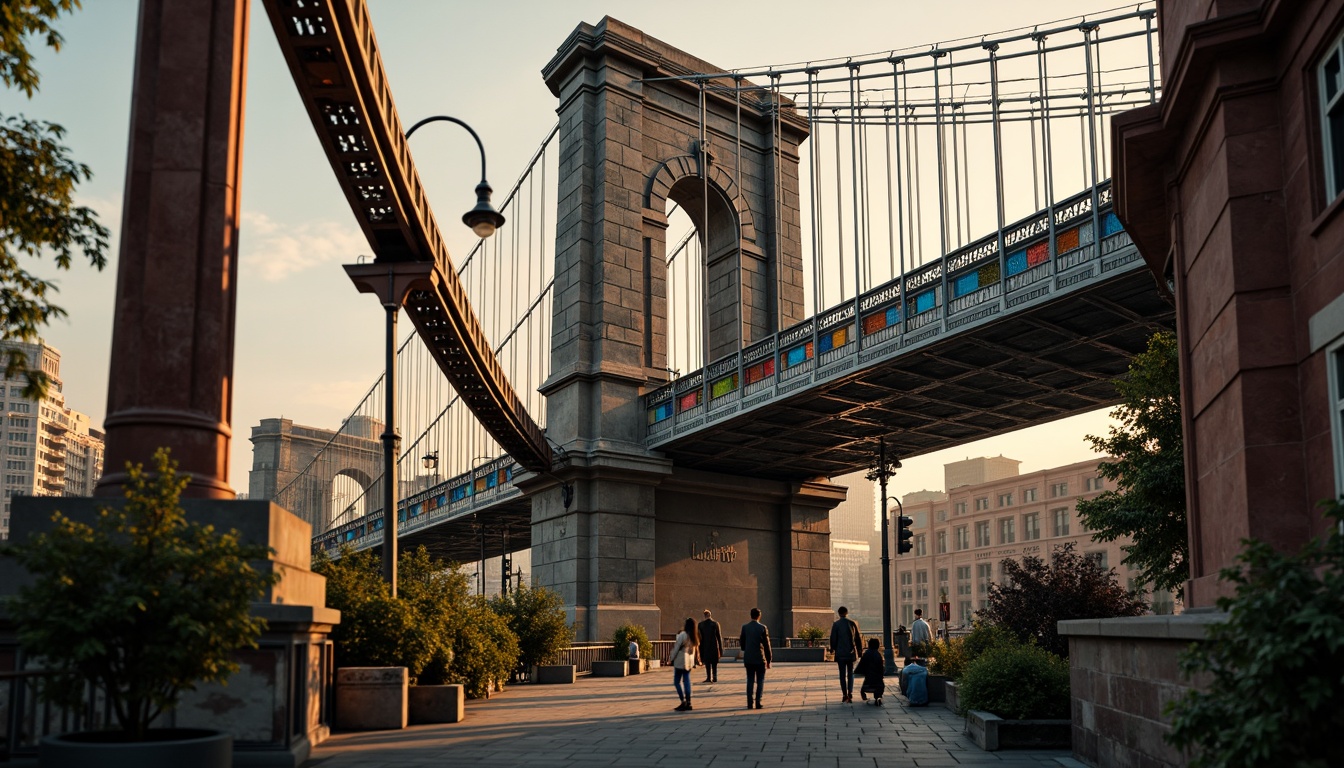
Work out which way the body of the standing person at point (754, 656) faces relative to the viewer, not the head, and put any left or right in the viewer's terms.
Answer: facing away from the viewer

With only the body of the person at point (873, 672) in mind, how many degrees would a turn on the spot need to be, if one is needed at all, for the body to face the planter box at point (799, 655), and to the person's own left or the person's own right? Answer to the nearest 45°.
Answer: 0° — they already face it

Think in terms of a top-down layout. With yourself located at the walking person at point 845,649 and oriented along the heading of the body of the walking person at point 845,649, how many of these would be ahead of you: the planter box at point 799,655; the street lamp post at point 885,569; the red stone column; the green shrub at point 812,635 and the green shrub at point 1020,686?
3

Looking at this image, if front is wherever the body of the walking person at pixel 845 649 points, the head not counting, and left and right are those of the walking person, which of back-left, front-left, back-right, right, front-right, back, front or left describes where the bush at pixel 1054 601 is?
front-right

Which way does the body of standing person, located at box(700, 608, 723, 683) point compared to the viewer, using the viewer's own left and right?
facing away from the viewer

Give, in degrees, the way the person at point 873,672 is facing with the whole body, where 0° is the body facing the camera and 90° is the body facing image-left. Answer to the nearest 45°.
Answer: approximately 180°

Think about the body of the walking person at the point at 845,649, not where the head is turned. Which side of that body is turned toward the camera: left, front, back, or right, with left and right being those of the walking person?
back
